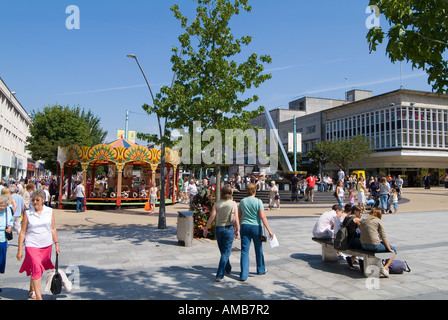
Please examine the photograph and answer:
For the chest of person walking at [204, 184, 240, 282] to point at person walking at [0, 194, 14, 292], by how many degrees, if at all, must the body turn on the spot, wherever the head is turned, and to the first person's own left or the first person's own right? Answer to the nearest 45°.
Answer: approximately 90° to the first person's own left

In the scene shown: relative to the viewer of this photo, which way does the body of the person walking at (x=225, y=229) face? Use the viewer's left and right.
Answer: facing away from the viewer

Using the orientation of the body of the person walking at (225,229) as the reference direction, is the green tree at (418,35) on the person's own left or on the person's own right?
on the person's own right

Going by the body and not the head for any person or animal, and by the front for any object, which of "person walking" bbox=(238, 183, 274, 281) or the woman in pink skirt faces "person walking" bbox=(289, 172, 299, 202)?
"person walking" bbox=(238, 183, 274, 281)

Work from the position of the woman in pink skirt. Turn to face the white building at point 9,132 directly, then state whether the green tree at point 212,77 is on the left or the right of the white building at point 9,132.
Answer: right

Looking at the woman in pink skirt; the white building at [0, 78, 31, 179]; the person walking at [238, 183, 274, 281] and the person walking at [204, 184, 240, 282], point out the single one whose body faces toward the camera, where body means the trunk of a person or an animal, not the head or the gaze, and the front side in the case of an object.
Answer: the woman in pink skirt

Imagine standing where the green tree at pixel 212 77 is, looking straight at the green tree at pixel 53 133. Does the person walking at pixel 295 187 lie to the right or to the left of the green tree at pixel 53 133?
right

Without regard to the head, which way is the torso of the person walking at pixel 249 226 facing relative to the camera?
away from the camera

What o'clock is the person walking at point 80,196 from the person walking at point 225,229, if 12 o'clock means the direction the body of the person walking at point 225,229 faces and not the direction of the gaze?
the person walking at point 80,196 is roughly at 11 o'clock from the person walking at point 225,229.

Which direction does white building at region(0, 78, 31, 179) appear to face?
to the viewer's right
